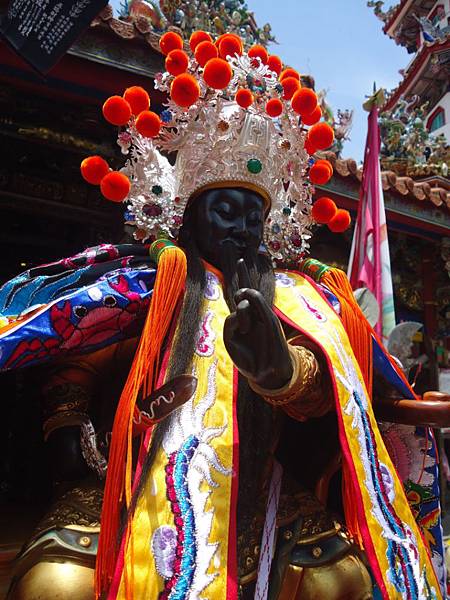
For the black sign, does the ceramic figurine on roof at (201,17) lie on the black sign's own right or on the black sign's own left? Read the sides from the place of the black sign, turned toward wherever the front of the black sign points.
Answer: on the black sign's own left

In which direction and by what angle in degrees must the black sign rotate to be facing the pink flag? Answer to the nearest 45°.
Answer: approximately 90° to its left

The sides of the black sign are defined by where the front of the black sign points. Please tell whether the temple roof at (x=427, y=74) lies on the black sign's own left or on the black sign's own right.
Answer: on the black sign's own left

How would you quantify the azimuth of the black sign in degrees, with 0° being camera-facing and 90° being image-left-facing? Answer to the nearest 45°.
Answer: approximately 0°
